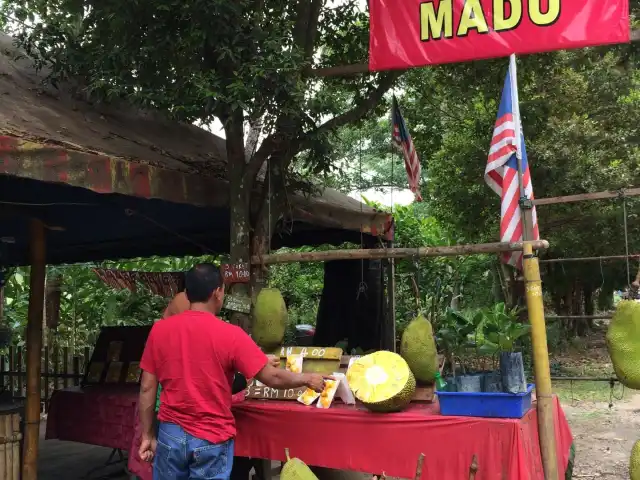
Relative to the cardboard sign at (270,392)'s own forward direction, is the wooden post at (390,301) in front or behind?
behind

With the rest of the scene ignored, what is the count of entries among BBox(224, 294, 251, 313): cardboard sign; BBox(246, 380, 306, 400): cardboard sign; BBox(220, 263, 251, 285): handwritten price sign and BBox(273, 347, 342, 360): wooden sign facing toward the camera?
4

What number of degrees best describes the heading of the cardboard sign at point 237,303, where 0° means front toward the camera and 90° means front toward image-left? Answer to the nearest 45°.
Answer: approximately 0°

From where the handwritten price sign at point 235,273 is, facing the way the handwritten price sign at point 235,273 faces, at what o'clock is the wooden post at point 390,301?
The wooden post is roughly at 7 o'clock from the handwritten price sign.

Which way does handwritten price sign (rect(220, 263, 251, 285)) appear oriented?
toward the camera

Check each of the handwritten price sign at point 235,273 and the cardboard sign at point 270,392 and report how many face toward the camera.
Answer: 2

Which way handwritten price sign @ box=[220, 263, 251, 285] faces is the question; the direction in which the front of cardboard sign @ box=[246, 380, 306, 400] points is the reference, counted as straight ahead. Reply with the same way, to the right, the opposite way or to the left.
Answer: the same way

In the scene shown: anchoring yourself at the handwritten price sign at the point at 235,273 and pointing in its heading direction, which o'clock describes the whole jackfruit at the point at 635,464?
The whole jackfruit is roughly at 10 o'clock from the handwritten price sign.

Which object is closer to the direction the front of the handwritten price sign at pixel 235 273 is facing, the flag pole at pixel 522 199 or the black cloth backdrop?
the flag pole

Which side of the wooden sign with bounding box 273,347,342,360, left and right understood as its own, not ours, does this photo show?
front

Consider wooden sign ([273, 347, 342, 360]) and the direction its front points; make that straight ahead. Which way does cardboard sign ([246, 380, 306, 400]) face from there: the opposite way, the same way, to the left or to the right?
the same way

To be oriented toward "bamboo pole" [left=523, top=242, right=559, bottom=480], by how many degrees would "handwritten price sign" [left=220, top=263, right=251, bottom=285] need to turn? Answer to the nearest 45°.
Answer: approximately 45° to its left

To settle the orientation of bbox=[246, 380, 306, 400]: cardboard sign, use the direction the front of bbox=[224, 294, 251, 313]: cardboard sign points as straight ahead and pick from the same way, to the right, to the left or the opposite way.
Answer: the same way
